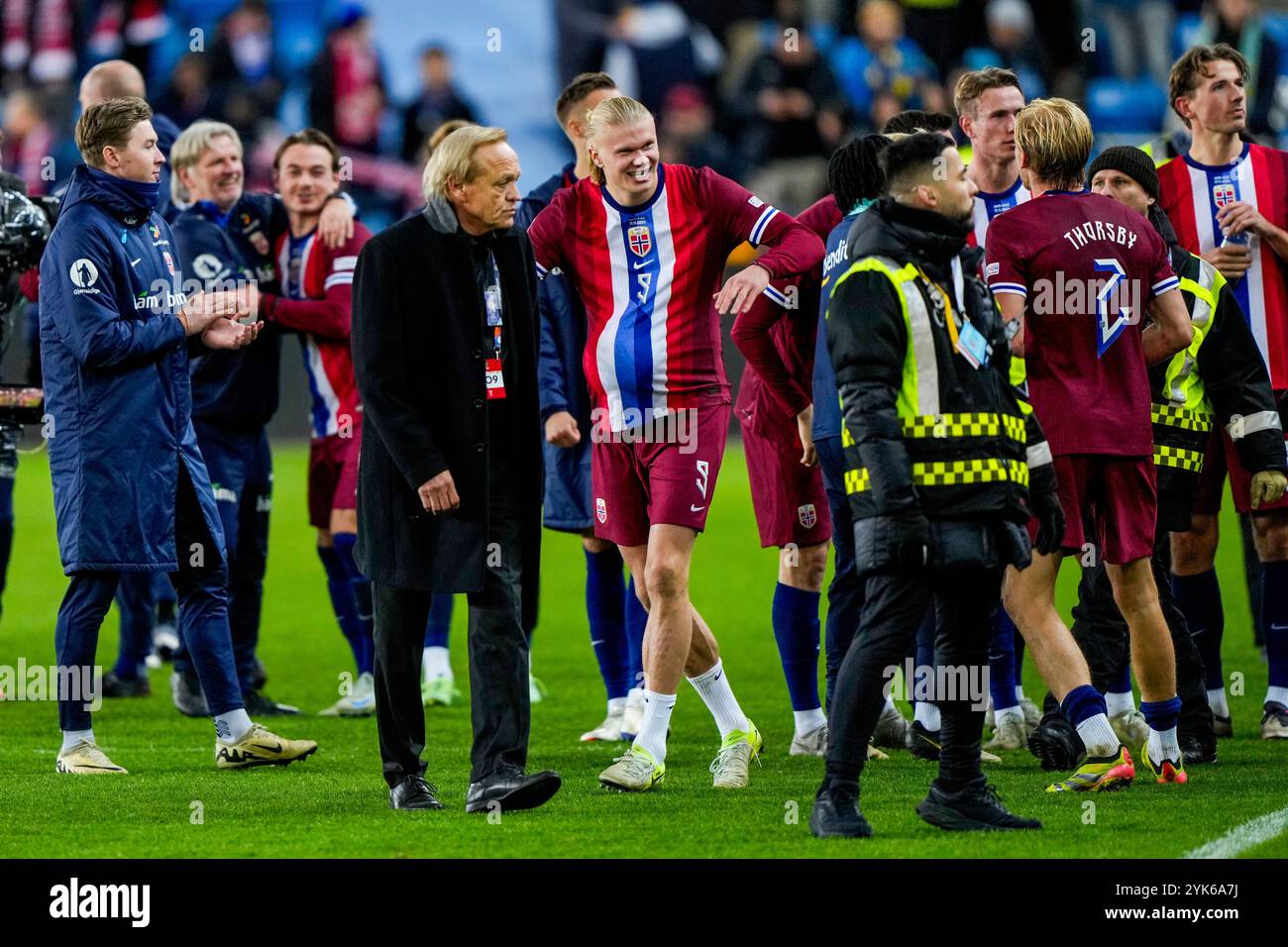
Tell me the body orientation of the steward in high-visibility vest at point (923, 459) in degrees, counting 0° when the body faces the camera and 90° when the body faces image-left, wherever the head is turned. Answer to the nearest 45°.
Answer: approximately 315°
